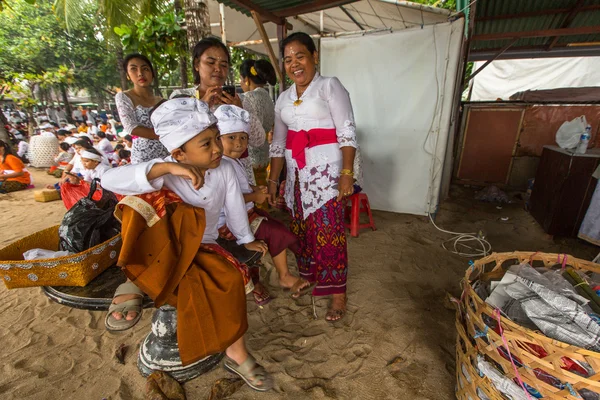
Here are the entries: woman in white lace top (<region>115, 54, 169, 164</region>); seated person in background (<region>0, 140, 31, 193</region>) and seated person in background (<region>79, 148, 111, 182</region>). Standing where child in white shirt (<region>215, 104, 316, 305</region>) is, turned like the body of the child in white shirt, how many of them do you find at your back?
3

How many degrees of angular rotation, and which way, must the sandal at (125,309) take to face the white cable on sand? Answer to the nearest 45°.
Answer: approximately 135° to its left

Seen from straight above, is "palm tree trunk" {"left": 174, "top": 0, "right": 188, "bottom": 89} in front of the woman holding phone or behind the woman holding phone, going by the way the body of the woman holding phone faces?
behind

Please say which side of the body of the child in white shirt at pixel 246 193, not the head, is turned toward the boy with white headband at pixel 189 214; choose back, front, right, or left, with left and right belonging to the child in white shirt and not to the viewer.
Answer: right

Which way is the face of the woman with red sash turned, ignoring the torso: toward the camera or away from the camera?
toward the camera

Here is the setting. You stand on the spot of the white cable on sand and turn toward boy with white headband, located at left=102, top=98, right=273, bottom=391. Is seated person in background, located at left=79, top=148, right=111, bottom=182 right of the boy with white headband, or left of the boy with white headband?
right

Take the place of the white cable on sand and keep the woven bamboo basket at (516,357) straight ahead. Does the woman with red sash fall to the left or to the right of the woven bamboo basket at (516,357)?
right

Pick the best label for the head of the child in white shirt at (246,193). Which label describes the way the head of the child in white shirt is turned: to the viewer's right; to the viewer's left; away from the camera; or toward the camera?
toward the camera

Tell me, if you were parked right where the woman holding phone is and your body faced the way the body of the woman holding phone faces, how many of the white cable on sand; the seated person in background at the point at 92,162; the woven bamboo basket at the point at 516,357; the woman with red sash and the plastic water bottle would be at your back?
1

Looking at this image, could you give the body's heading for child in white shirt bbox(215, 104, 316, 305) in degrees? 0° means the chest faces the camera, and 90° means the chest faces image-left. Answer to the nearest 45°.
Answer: approximately 315°

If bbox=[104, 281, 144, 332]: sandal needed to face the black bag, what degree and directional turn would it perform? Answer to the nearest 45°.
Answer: approximately 135° to its right

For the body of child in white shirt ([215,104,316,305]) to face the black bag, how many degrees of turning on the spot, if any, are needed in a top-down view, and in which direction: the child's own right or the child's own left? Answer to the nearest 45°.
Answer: approximately 135° to the child's own right
